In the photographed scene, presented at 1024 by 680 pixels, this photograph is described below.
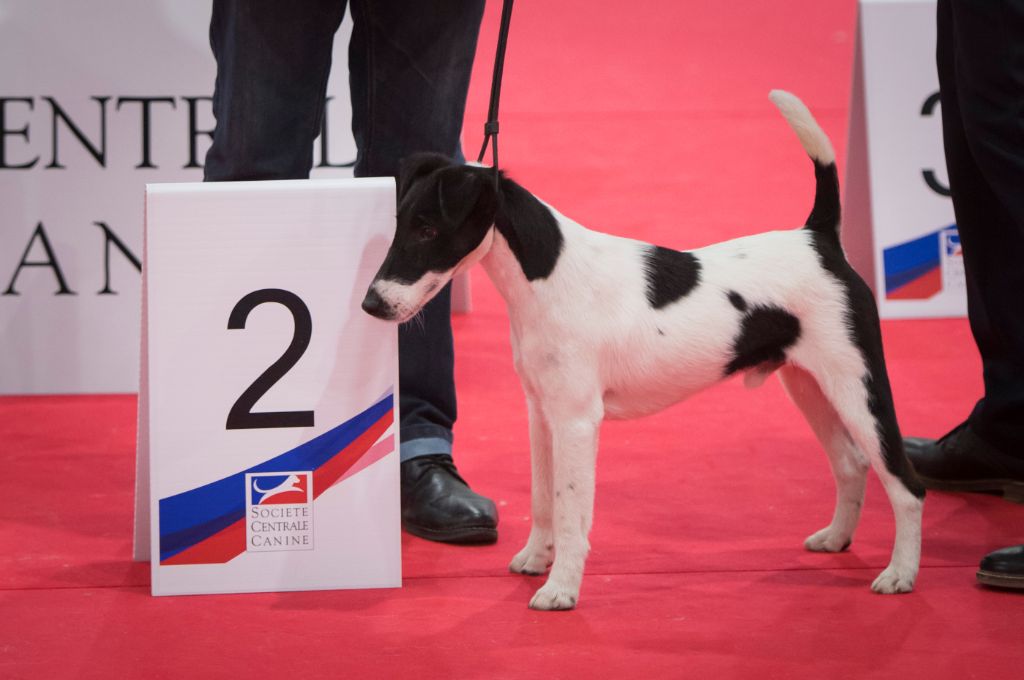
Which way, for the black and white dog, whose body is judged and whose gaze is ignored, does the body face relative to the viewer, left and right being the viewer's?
facing to the left of the viewer
